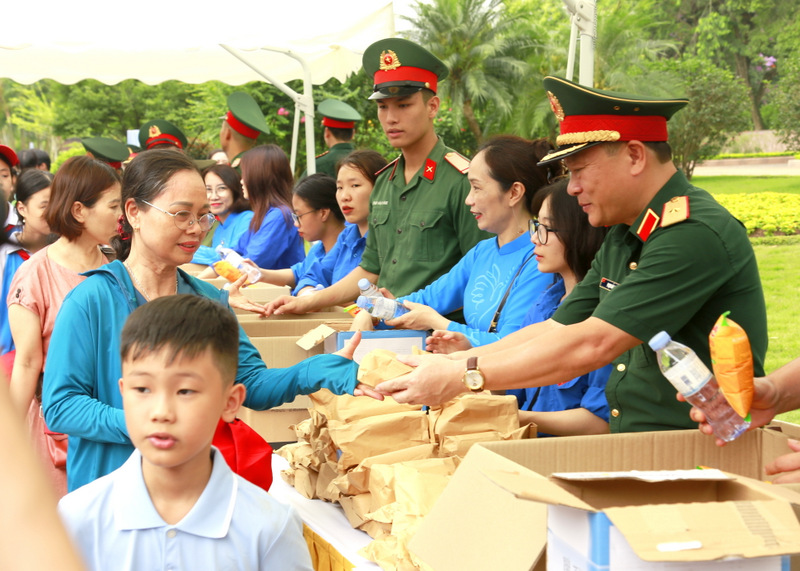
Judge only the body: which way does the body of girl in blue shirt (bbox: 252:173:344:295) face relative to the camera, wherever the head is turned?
to the viewer's left

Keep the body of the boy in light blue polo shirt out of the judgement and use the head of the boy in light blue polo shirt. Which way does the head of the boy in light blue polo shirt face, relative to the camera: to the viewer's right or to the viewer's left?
to the viewer's left

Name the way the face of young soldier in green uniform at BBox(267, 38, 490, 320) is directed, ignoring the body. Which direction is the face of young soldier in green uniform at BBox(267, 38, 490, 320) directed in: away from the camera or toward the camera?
toward the camera

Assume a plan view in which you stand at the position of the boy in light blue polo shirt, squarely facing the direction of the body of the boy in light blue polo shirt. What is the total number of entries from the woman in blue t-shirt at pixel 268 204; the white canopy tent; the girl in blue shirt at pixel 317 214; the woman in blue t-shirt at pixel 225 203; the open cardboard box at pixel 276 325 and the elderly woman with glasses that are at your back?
6

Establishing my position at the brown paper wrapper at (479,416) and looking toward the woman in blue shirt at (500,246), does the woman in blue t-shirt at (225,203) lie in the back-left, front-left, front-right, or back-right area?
front-left

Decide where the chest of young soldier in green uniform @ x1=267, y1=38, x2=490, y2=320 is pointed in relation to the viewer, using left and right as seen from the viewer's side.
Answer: facing the viewer and to the left of the viewer

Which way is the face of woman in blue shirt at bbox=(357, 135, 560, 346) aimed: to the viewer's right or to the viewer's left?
to the viewer's left

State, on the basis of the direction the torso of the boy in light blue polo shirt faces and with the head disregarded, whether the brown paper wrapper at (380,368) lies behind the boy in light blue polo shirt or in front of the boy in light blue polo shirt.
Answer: behind

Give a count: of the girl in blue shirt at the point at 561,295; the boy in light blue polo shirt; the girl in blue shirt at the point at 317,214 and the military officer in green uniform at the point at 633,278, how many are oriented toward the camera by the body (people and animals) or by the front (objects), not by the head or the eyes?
1

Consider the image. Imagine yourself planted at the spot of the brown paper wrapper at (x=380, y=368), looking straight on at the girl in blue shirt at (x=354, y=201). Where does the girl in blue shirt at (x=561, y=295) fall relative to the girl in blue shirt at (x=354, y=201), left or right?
right

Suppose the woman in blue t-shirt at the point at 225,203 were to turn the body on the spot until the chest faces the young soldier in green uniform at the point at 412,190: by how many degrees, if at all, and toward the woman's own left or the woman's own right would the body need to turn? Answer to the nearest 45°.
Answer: approximately 45° to the woman's own left

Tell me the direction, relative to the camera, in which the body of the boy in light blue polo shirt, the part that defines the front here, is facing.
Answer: toward the camera
